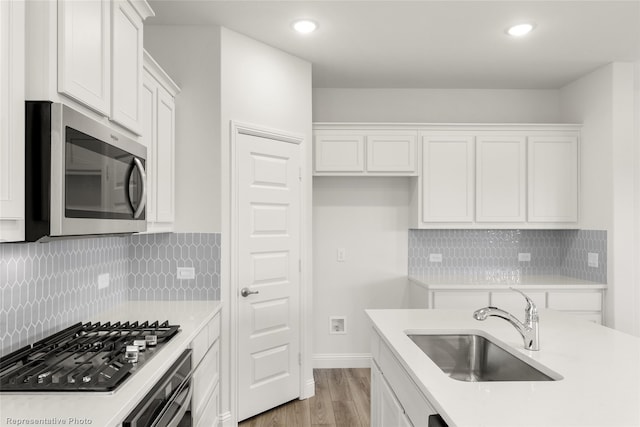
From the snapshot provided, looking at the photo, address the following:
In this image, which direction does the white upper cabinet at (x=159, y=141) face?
to the viewer's right

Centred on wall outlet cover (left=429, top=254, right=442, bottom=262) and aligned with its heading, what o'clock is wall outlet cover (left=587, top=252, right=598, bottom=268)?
wall outlet cover (left=587, top=252, right=598, bottom=268) is roughly at 9 o'clock from wall outlet cover (left=429, top=254, right=442, bottom=262).

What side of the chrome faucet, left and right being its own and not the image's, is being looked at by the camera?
left

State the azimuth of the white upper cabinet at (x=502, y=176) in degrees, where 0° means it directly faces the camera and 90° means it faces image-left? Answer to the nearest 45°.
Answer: approximately 0°

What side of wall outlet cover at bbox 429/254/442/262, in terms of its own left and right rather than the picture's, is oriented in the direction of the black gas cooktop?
front

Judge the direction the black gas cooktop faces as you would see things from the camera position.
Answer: facing to the right of the viewer

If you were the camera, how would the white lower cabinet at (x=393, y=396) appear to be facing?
facing to the left of the viewer

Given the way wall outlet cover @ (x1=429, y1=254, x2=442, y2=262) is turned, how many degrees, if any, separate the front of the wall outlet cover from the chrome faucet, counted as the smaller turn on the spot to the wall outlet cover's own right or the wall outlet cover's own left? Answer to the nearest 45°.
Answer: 0° — it already faces it

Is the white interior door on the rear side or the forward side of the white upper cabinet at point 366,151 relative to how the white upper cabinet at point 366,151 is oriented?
on the forward side

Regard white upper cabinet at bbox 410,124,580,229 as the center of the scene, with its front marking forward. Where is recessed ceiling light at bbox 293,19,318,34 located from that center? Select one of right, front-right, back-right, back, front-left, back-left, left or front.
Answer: front-right

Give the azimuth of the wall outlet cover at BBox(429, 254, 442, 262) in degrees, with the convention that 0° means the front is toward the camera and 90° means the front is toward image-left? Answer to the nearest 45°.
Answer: approximately 0°

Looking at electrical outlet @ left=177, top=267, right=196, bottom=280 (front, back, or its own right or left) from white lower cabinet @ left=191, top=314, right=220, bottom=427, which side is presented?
front

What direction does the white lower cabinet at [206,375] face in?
to the viewer's right

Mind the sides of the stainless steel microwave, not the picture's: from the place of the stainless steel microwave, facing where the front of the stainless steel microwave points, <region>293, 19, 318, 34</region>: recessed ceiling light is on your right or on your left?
on your left
